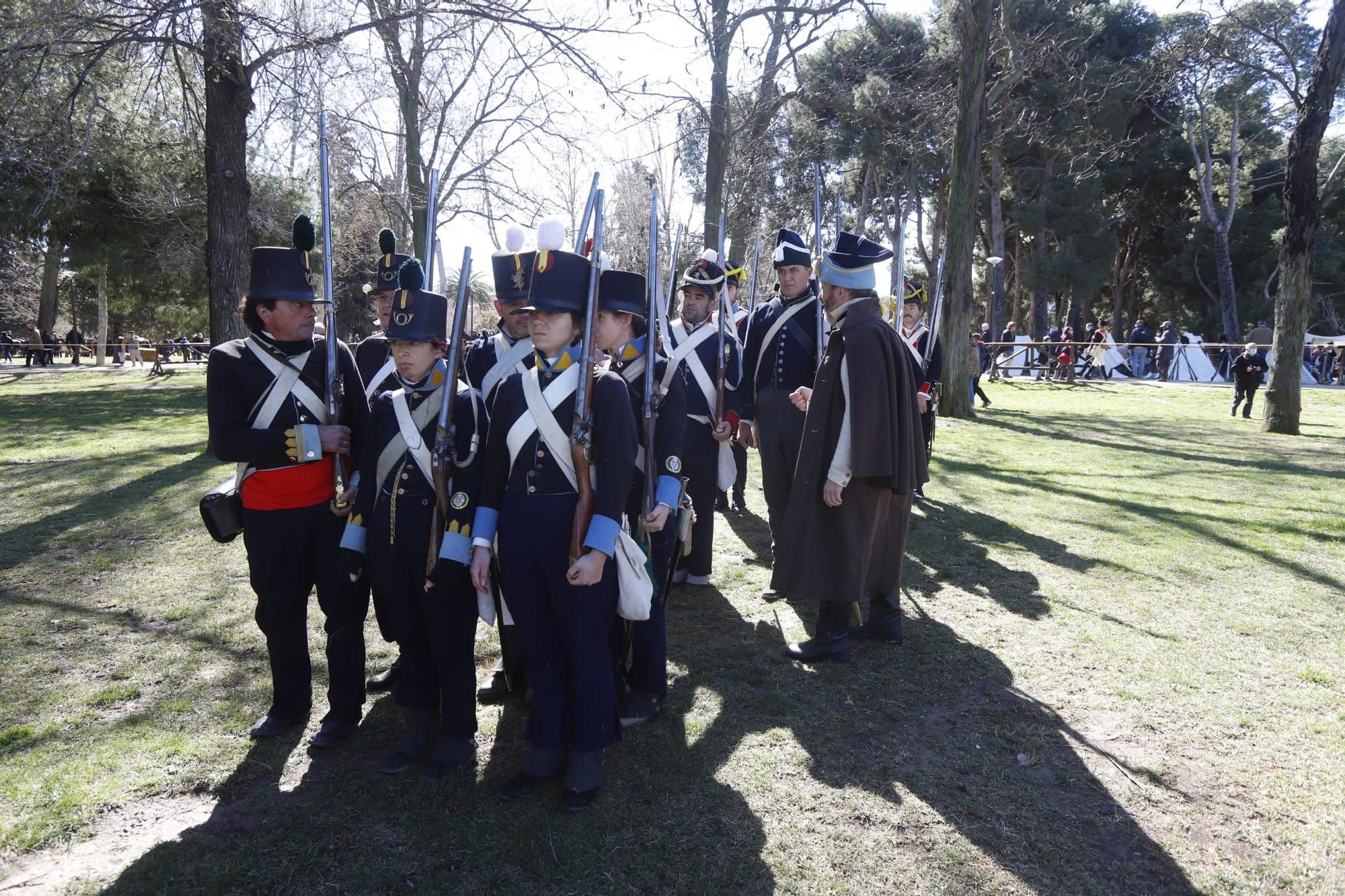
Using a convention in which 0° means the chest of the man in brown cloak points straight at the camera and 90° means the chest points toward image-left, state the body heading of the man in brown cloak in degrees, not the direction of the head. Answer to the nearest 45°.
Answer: approximately 90°

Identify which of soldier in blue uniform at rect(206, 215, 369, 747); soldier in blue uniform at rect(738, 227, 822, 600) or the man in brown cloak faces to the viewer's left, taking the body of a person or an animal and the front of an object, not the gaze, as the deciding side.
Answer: the man in brown cloak

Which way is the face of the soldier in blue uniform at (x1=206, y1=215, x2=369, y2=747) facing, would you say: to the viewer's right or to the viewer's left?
to the viewer's right

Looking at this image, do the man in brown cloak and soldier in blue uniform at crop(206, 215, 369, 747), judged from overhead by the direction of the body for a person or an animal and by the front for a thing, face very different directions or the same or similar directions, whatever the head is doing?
very different directions

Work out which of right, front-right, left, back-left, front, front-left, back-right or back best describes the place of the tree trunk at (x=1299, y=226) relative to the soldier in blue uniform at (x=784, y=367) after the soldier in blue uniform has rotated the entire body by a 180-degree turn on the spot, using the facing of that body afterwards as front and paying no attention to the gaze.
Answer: front-right

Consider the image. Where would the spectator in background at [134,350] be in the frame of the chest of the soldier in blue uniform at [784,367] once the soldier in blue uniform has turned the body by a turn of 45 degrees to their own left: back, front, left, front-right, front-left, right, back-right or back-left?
back

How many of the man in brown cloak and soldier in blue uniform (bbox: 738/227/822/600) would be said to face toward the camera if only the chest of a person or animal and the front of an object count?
1

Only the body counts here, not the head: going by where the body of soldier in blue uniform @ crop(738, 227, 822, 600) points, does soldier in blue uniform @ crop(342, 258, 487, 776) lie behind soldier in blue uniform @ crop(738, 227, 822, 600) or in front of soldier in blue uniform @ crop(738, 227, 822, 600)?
in front

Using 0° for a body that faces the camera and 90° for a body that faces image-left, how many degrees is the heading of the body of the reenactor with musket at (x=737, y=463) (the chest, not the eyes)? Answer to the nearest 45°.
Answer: approximately 45°

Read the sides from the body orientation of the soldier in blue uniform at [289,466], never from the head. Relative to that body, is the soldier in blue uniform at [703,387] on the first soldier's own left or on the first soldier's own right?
on the first soldier's own left

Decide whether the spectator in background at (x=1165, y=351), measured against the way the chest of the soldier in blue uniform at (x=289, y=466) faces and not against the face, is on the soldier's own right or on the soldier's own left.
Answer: on the soldier's own left

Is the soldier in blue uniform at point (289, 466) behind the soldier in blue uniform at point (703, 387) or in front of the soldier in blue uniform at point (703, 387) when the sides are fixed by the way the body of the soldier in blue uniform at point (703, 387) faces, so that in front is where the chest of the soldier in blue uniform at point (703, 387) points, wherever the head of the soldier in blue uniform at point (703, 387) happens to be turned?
in front
